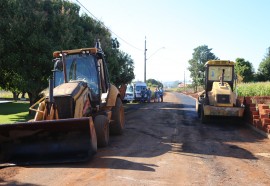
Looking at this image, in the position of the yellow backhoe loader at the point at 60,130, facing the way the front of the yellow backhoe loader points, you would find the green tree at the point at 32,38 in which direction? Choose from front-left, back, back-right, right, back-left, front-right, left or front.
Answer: back-right

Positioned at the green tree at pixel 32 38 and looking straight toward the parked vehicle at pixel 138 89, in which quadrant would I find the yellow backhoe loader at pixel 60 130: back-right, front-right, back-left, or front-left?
back-right

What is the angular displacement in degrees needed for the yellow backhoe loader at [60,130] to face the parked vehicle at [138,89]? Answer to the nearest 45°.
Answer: approximately 135° to its right

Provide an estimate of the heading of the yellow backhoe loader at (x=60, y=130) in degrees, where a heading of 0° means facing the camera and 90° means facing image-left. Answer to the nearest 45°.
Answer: approximately 45°

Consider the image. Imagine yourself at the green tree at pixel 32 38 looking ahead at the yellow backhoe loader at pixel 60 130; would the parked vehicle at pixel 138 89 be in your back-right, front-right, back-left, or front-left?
back-left
